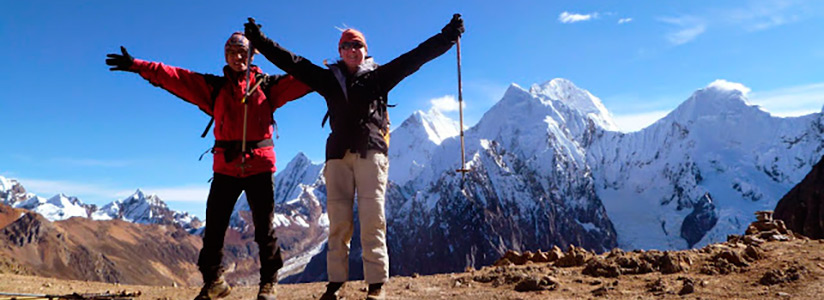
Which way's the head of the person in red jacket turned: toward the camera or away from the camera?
toward the camera

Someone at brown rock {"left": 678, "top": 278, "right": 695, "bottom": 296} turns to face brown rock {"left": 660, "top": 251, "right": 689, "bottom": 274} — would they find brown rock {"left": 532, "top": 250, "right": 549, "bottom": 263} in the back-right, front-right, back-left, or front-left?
front-left

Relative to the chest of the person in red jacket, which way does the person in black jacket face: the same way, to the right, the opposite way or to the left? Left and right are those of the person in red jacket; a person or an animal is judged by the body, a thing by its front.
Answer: the same way

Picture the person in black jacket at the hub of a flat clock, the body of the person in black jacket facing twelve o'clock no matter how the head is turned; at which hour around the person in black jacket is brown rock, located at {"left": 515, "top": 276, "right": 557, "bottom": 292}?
The brown rock is roughly at 8 o'clock from the person in black jacket.

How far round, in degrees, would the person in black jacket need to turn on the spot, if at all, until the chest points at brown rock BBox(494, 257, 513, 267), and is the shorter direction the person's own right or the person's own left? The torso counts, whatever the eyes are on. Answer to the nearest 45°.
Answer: approximately 135° to the person's own left

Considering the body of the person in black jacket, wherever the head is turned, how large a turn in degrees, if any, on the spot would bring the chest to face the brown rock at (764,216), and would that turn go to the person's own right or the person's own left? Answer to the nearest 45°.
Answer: approximately 135° to the person's own left

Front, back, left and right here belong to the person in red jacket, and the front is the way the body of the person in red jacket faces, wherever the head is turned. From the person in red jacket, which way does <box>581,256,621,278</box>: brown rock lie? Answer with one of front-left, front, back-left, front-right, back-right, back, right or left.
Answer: left

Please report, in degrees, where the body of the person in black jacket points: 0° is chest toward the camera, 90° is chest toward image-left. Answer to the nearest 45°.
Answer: approximately 0°

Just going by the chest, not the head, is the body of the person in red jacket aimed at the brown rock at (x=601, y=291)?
no

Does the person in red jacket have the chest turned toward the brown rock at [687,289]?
no

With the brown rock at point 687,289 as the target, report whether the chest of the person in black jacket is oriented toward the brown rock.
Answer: no

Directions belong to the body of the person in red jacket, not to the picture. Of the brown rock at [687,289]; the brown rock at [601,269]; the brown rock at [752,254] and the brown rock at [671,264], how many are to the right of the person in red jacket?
0

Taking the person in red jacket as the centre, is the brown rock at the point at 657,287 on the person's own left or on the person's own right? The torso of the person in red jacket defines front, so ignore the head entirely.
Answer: on the person's own left

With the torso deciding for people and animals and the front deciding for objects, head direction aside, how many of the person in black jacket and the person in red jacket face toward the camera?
2

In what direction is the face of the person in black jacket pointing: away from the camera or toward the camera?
toward the camera

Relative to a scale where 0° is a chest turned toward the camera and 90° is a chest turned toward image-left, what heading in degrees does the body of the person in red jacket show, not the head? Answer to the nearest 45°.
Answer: approximately 0°
